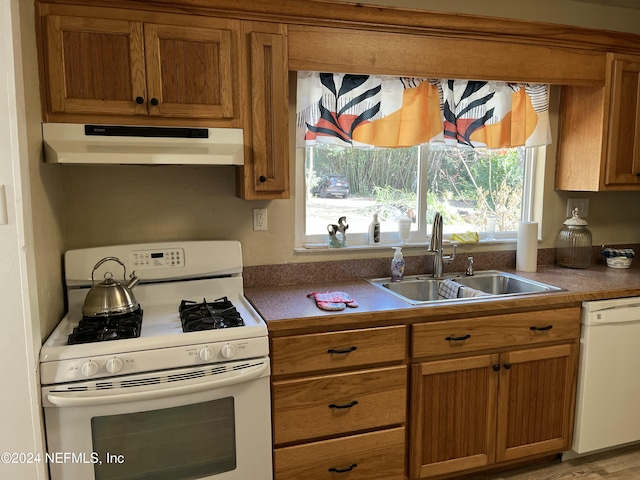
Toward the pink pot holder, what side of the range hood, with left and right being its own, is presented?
left

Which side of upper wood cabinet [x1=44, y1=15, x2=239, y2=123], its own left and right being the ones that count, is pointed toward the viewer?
front

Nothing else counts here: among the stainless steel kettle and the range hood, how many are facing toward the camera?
1

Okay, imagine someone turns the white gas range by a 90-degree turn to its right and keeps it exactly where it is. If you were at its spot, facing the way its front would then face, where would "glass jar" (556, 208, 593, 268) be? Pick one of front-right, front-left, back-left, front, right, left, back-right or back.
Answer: back

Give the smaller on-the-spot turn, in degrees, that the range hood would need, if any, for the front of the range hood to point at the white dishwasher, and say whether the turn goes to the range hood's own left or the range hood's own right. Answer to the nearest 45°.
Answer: approximately 90° to the range hood's own left

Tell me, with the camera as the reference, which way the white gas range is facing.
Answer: facing the viewer

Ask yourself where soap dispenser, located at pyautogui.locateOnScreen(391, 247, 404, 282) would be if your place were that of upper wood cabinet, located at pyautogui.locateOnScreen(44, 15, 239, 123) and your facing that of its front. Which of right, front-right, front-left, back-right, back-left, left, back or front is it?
left

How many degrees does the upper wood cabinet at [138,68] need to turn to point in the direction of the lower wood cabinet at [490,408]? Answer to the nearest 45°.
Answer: approximately 90° to its left

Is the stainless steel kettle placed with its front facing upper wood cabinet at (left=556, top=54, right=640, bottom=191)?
yes

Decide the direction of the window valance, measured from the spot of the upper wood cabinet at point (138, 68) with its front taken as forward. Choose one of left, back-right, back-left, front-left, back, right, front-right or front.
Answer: left

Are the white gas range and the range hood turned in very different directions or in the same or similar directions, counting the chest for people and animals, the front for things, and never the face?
same or similar directions

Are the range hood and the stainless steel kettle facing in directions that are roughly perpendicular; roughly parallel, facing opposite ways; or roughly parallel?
roughly perpendicular

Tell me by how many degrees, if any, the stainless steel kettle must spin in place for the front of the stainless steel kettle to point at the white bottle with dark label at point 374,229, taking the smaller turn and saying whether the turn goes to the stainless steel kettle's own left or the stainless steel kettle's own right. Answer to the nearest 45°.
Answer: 0° — it already faces it

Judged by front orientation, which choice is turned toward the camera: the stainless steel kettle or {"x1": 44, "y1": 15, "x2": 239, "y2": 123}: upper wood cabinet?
the upper wood cabinet
